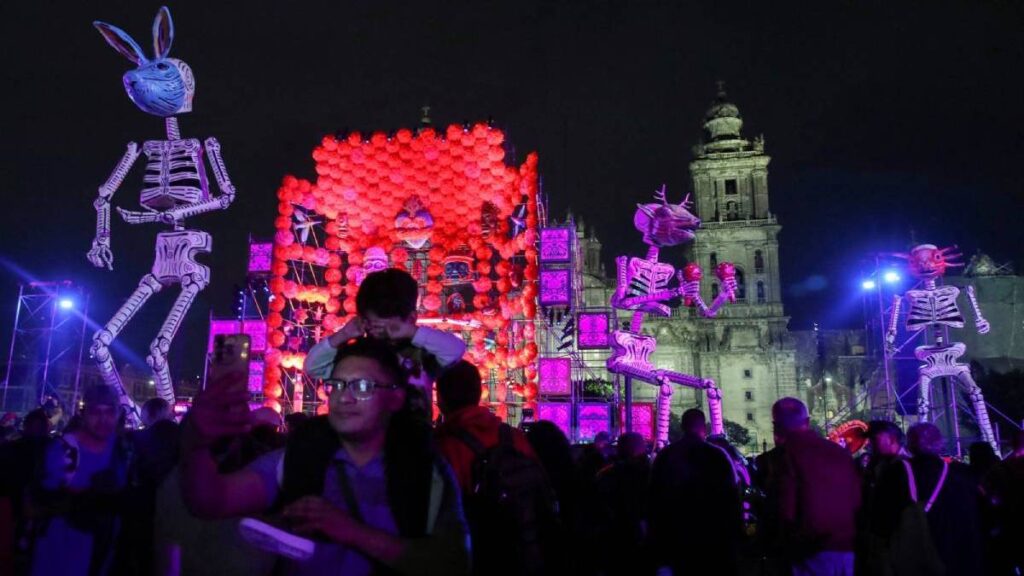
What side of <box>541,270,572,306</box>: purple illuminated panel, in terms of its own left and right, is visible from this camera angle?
front

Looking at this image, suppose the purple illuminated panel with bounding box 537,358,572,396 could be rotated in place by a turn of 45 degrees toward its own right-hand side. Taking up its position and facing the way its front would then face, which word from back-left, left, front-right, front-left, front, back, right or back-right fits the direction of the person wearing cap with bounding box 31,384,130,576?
front-left

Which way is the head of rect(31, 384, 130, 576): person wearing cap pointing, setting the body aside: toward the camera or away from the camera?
toward the camera

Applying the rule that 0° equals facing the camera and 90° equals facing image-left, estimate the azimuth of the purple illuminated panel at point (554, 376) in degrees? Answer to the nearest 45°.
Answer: approximately 0°

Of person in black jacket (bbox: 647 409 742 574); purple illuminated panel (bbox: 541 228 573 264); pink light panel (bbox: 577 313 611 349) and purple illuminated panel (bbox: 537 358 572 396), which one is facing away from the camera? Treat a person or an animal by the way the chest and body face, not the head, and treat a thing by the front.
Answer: the person in black jacket

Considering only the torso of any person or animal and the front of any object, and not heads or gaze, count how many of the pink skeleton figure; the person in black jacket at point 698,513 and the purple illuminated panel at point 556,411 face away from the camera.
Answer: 1

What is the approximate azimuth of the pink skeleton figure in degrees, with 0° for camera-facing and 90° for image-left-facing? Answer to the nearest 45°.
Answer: approximately 0°

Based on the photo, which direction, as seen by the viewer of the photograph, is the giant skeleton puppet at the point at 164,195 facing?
facing the viewer and to the left of the viewer

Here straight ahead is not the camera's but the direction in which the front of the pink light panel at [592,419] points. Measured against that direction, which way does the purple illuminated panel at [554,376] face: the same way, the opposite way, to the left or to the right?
the same way

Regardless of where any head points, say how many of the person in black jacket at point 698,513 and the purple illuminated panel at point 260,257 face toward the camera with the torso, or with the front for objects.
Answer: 1

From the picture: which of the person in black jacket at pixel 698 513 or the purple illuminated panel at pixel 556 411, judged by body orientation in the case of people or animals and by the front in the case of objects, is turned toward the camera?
the purple illuminated panel

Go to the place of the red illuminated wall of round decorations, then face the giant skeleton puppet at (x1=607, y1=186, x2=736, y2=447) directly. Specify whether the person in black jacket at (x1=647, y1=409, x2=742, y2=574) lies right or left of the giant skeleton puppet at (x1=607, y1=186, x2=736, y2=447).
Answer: right

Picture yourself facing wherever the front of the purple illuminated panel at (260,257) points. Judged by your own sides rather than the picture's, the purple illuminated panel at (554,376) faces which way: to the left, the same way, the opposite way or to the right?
the same way

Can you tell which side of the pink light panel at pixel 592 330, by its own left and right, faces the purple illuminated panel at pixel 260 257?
right

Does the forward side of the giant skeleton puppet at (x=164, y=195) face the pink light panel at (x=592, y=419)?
no
